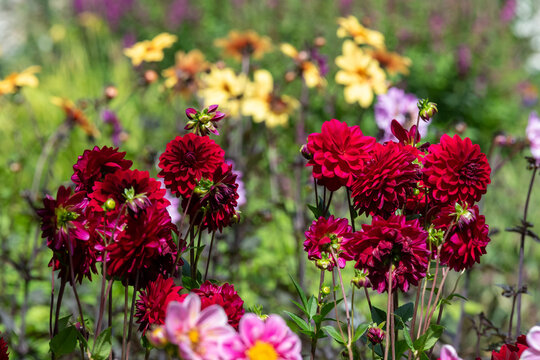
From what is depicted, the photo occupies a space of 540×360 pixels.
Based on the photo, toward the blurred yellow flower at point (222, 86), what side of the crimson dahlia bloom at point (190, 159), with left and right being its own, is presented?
back

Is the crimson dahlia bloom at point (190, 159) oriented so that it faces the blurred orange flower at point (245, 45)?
no

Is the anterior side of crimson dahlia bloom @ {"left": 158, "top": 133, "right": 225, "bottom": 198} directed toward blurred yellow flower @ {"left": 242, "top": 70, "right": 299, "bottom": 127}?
no

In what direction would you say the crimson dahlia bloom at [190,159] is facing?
toward the camera

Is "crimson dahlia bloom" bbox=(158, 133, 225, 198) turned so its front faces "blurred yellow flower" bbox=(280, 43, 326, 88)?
no
